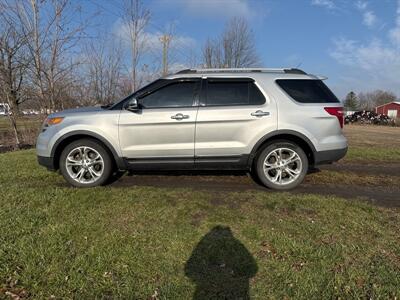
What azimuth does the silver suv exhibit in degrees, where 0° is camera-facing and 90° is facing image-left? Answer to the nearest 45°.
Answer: approximately 90°
